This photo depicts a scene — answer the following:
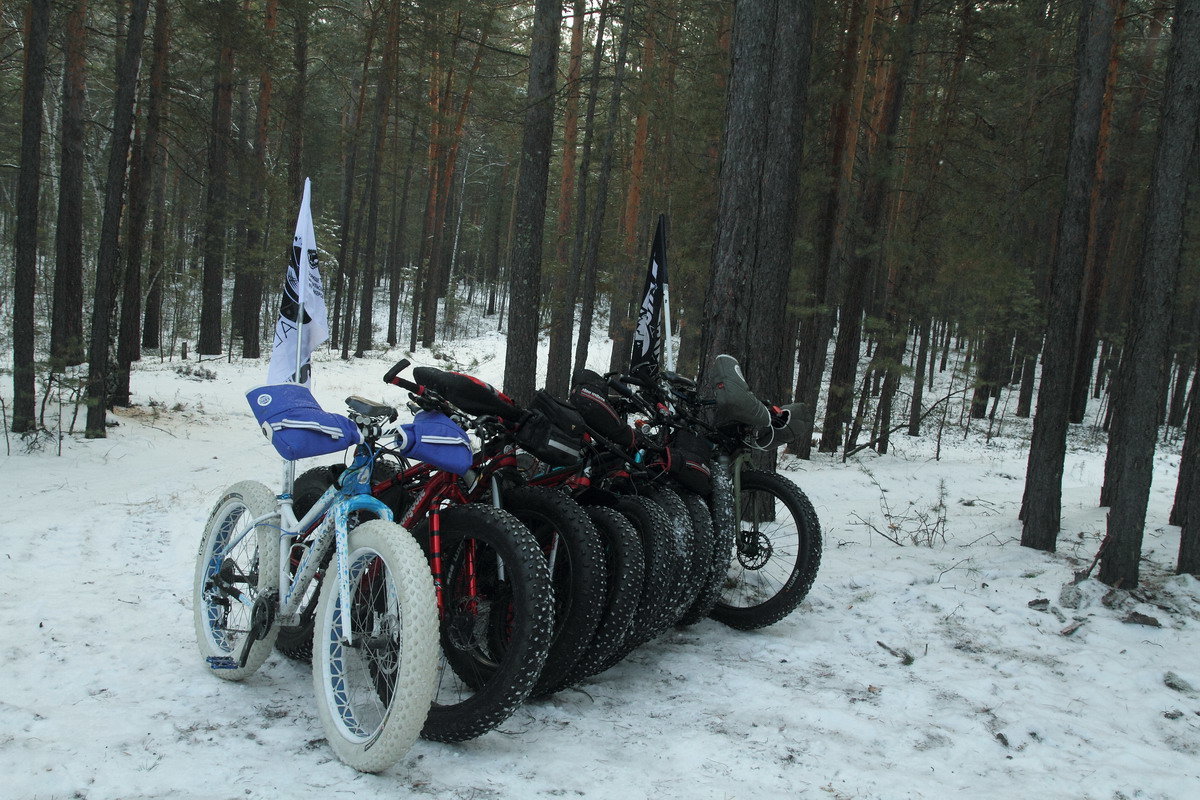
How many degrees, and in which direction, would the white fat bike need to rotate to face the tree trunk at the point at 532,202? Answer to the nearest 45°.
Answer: approximately 135° to its left

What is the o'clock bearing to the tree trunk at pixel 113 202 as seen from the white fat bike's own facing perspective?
The tree trunk is roughly at 7 o'clock from the white fat bike.

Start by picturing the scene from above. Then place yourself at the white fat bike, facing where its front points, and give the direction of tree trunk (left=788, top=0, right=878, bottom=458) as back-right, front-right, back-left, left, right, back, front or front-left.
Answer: left

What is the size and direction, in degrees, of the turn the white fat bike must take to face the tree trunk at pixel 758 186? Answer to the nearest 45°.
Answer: approximately 90° to its left

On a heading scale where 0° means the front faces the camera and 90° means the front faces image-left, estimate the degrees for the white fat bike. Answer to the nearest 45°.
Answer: approximately 315°

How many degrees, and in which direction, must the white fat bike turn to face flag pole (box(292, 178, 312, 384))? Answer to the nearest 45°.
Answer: approximately 135° to its left

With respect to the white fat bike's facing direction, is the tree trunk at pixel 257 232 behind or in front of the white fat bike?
behind

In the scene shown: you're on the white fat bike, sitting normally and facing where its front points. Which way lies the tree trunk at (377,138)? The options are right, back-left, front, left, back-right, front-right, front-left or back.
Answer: back-left

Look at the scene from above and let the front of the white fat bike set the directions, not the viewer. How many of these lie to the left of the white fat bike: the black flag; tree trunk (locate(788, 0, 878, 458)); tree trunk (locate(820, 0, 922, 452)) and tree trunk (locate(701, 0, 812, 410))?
4

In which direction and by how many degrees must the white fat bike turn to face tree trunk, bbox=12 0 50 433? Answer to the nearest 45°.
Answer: approximately 180°
